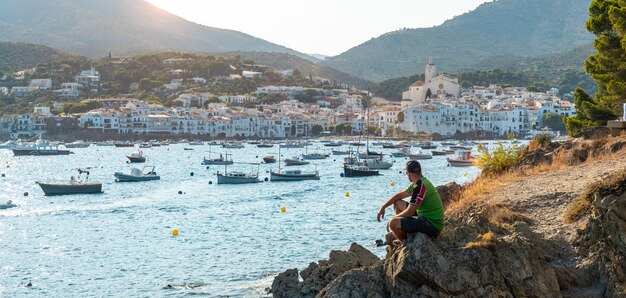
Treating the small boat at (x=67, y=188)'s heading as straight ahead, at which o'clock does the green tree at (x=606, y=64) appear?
The green tree is roughly at 8 o'clock from the small boat.

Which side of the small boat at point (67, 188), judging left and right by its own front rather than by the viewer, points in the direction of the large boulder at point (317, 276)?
left

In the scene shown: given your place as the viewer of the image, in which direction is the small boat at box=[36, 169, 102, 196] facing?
facing to the left of the viewer

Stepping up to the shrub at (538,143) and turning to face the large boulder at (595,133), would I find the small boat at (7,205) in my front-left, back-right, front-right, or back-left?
back-left
